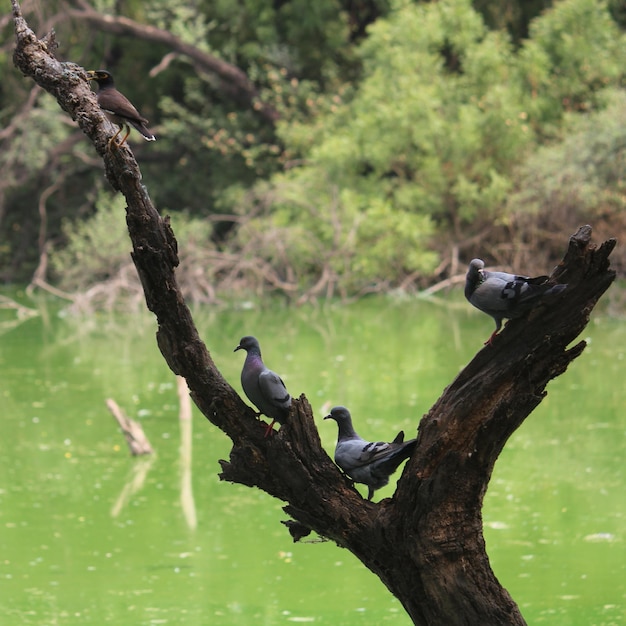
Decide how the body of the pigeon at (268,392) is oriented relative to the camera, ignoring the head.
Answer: to the viewer's left

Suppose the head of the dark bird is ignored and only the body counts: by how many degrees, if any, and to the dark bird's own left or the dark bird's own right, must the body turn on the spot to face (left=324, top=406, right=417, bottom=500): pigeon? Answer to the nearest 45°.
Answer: approximately 135° to the dark bird's own right

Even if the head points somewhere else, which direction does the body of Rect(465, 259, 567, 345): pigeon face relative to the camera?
to the viewer's left

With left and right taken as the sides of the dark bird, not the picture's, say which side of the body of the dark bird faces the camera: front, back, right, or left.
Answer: left

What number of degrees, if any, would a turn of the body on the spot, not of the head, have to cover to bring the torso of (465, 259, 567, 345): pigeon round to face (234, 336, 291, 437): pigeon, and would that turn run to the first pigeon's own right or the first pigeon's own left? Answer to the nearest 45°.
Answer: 0° — it already faces it

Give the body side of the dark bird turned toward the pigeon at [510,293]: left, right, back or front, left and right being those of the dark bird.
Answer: back

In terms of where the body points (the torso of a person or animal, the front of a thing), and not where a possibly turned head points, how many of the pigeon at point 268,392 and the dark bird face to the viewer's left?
2

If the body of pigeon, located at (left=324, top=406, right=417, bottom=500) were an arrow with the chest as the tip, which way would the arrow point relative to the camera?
to the viewer's left
